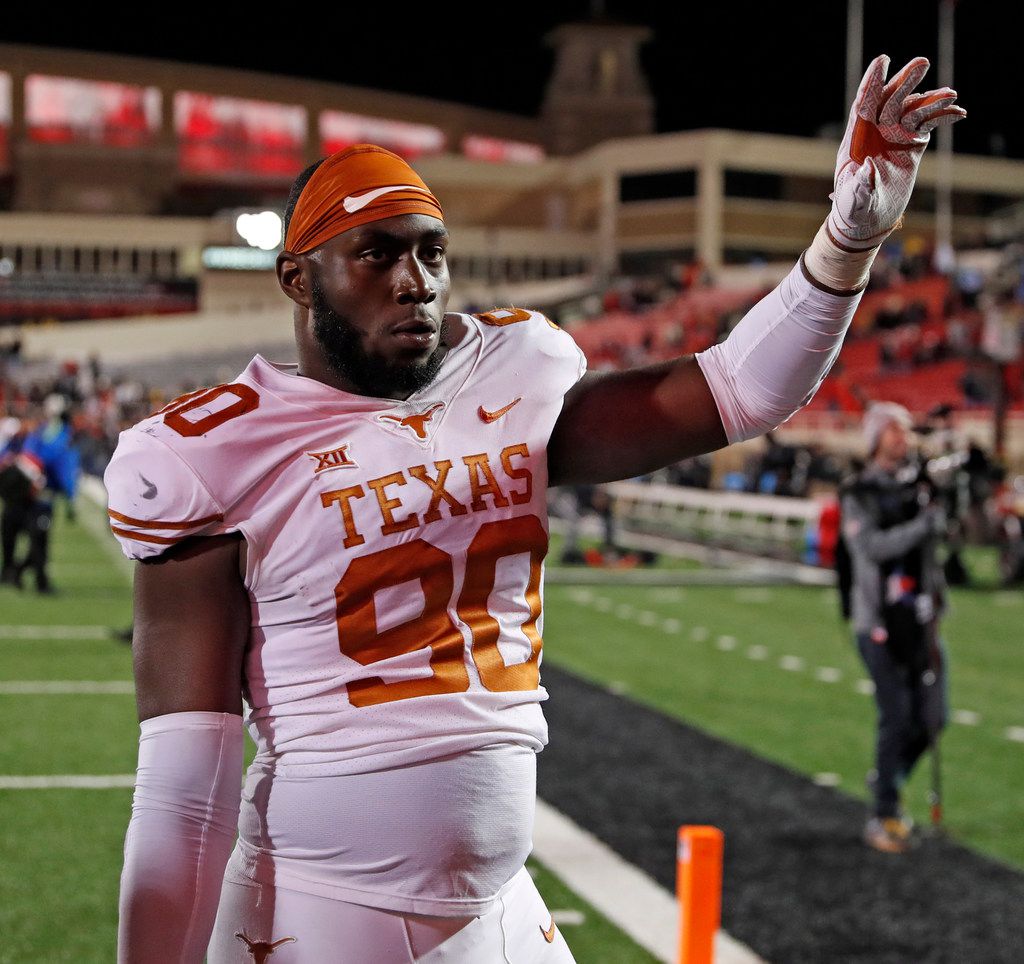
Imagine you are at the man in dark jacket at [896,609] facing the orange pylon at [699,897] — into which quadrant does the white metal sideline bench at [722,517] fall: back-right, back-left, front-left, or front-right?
back-right

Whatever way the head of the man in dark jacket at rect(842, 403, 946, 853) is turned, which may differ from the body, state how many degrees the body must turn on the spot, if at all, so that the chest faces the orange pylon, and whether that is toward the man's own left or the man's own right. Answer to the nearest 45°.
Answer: approximately 45° to the man's own right

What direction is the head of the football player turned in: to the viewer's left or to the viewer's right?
to the viewer's right

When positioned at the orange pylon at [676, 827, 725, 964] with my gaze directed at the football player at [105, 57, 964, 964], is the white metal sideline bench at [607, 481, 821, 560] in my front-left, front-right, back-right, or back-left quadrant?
back-right

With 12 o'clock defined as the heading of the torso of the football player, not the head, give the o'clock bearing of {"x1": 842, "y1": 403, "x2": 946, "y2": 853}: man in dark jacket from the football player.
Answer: The man in dark jacket is roughly at 8 o'clock from the football player.
